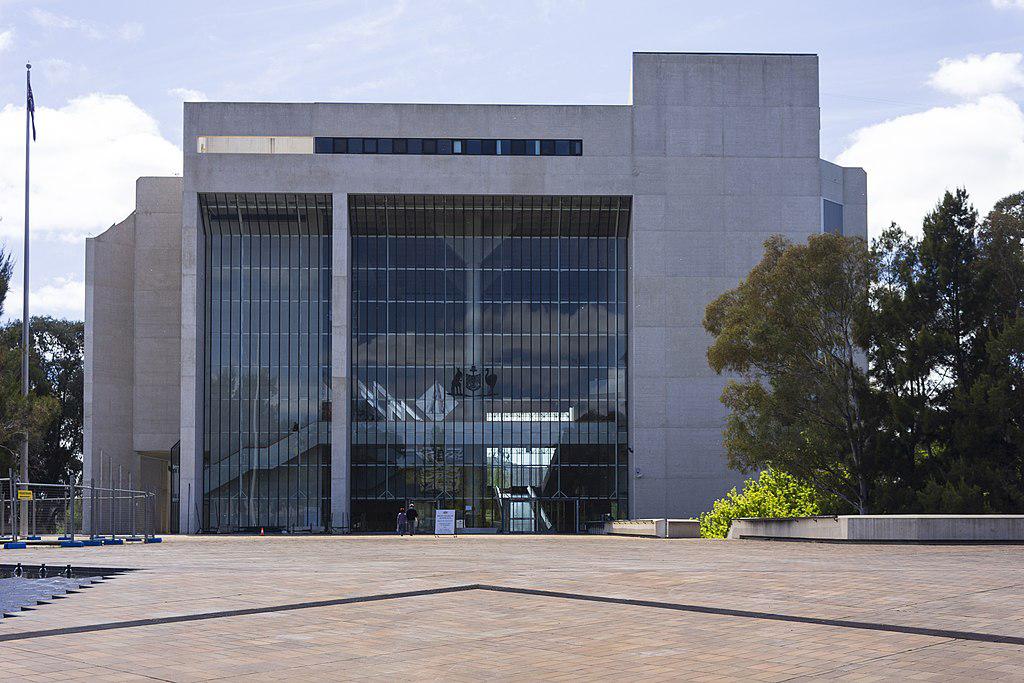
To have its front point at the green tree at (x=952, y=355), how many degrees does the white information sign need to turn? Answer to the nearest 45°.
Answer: approximately 45° to its left

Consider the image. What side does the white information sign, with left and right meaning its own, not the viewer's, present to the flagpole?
right

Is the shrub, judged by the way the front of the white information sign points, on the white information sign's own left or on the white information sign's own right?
on the white information sign's own left

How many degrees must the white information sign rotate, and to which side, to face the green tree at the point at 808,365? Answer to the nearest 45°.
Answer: approximately 45° to its left

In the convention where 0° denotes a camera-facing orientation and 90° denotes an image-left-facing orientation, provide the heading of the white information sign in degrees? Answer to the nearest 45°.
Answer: approximately 0°
